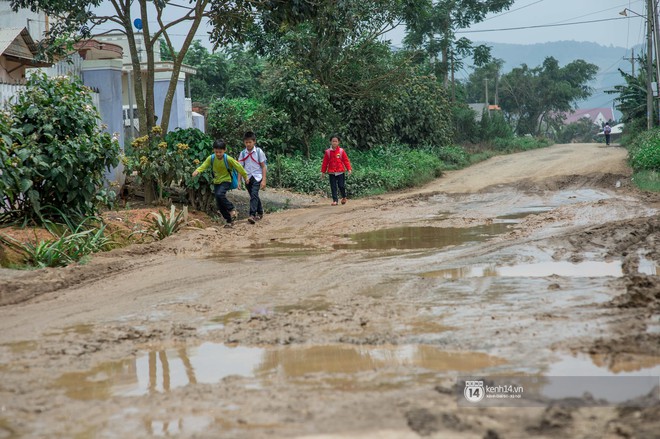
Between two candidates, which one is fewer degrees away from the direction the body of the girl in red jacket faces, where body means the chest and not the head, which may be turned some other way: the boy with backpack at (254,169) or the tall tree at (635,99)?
the boy with backpack

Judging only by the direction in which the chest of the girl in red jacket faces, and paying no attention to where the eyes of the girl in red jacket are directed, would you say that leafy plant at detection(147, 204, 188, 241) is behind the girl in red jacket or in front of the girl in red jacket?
in front

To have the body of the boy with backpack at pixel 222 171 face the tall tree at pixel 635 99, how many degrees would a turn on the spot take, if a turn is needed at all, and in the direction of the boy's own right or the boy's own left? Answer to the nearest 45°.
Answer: approximately 135° to the boy's own left

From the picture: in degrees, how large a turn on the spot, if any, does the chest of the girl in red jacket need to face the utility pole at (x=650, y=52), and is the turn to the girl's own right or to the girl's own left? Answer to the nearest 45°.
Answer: approximately 135° to the girl's own left

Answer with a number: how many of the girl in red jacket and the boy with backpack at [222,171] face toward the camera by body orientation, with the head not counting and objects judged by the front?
2

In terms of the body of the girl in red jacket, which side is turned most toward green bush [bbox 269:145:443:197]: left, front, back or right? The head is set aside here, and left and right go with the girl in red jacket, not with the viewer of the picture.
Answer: back

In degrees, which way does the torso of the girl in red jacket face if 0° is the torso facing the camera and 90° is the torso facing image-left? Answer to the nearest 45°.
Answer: approximately 0°

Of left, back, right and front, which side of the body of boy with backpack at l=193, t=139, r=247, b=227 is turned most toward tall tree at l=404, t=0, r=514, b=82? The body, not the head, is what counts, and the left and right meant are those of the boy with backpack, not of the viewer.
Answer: back

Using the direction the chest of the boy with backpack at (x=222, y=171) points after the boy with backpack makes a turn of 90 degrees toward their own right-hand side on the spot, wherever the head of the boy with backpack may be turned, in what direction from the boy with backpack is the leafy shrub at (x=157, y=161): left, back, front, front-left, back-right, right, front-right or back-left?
front-right

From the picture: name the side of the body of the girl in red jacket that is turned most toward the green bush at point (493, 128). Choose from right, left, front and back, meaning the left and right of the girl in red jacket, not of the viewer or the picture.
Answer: back

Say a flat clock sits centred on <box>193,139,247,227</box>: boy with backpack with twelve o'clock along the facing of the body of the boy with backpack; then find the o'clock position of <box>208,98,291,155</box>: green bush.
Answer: The green bush is roughly at 6 o'clock from the boy with backpack.
